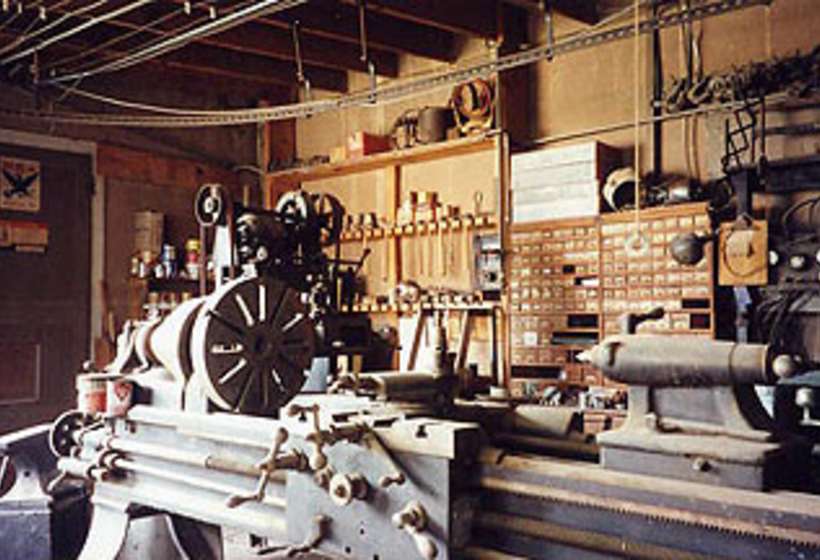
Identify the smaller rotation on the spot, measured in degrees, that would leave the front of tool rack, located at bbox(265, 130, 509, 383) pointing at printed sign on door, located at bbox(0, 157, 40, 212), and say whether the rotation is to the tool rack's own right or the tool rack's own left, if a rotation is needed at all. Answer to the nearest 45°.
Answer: approximately 45° to the tool rack's own right

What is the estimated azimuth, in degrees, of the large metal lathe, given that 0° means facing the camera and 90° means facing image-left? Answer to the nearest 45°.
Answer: approximately 45°

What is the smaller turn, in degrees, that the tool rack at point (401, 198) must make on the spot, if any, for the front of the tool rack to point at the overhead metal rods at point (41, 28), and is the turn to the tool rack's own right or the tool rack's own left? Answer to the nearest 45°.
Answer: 0° — it already faces it

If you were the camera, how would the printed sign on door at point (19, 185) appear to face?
facing the viewer and to the right of the viewer

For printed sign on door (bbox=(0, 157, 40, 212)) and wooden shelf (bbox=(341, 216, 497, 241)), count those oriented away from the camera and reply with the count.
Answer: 0

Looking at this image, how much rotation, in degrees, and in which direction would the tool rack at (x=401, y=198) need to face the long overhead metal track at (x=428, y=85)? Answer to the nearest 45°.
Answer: approximately 45° to its left

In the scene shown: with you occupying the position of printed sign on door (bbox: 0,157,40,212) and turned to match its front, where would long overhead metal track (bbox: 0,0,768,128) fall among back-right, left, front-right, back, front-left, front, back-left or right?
front

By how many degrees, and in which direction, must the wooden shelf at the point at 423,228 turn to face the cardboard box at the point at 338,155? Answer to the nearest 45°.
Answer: approximately 90° to its right

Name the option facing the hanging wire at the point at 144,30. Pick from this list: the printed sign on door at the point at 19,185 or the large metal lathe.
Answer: the printed sign on door

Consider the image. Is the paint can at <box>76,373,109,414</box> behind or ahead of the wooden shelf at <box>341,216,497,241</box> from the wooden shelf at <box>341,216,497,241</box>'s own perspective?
ahead

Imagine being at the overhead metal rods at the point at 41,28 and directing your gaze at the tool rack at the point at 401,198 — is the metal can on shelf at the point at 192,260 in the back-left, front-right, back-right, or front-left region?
front-left

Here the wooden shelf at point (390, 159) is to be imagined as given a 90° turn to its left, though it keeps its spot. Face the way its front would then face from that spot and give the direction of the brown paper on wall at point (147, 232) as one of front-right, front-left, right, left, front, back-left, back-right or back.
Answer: back-right

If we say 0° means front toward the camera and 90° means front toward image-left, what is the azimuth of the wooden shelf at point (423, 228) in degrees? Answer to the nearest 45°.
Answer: approximately 45°
